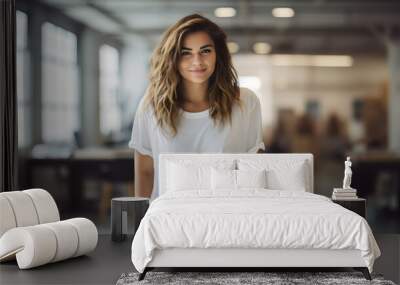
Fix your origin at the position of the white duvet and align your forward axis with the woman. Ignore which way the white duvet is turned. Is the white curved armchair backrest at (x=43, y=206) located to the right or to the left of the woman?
left
